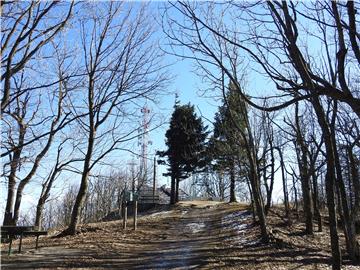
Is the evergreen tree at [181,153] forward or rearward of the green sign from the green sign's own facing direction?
rearward

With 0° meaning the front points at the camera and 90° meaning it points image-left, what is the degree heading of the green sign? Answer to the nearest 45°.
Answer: approximately 0°
